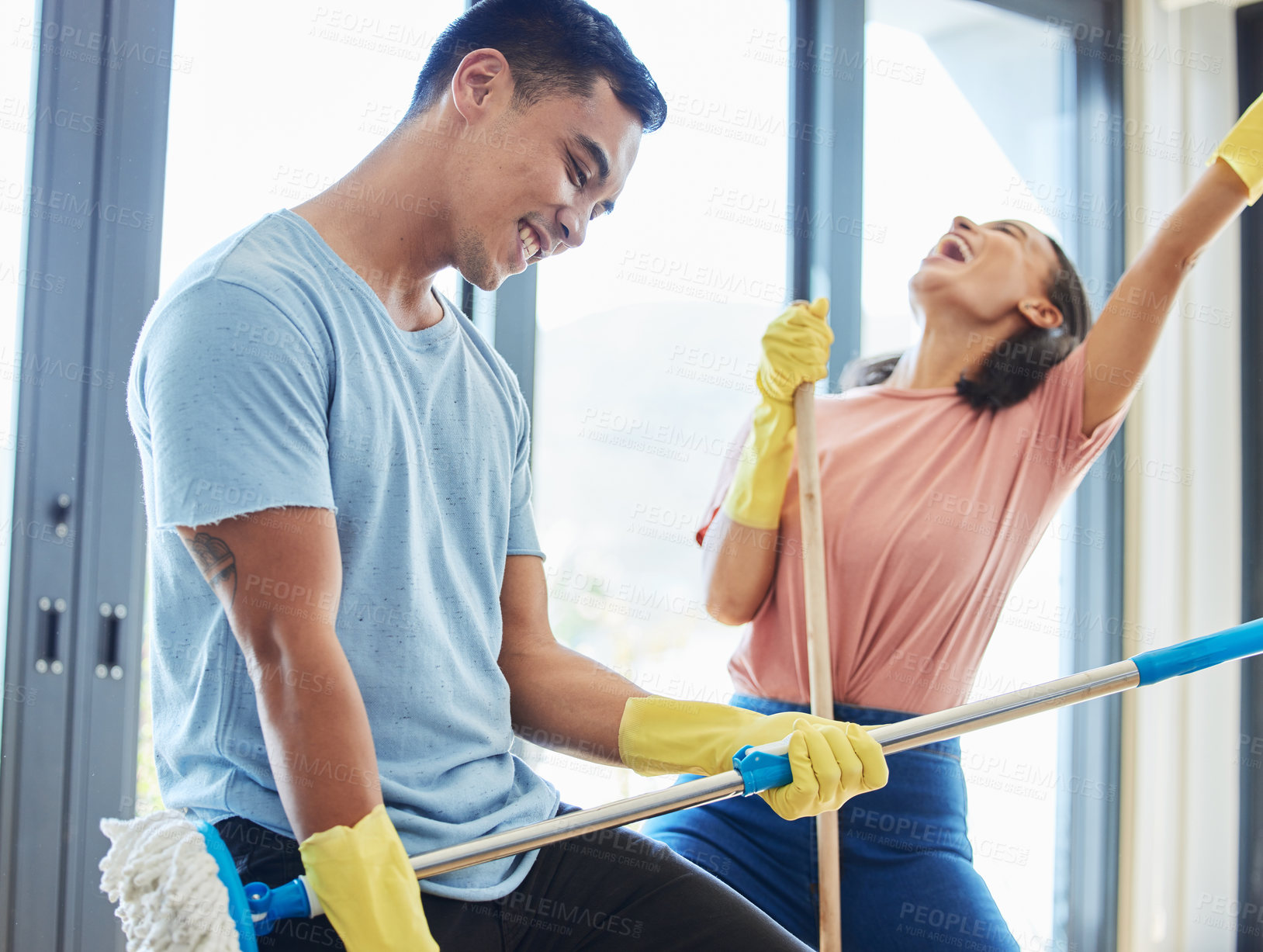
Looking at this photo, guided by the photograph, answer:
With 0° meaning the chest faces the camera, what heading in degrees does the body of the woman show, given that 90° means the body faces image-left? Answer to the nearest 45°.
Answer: approximately 45°

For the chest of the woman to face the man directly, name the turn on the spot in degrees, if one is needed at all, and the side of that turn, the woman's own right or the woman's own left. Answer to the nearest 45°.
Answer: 0° — they already face them

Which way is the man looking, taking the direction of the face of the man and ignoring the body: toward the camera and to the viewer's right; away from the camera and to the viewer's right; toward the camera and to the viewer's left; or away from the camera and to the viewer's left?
toward the camera and to the viewer's right

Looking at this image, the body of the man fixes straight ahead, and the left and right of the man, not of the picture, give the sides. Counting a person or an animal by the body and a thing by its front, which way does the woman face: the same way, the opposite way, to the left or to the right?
to the right

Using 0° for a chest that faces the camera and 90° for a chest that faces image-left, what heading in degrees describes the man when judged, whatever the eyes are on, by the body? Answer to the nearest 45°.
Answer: approximately 315°

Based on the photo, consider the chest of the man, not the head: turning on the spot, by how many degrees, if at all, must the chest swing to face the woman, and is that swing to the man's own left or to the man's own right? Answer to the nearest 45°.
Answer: approximately 90° to the man's own left
